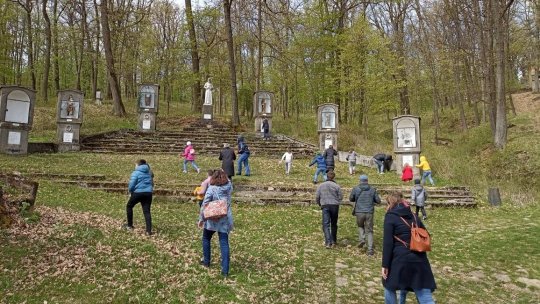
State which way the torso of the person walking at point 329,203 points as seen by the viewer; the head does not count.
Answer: away from the camera

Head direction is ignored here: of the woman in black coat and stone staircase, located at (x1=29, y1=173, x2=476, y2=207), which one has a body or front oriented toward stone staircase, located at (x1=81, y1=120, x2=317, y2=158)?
the woman in black coat

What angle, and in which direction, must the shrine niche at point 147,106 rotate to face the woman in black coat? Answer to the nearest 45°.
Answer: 0° — it already faces them

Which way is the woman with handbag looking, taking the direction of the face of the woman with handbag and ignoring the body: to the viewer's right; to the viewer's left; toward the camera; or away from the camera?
away from the camera

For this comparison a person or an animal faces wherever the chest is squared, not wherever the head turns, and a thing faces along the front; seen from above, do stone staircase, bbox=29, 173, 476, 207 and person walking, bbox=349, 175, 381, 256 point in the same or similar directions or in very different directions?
very different directions

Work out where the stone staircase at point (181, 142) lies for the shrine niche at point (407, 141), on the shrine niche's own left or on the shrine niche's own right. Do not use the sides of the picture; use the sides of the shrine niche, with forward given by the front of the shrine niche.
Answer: on the shrine niche's own right

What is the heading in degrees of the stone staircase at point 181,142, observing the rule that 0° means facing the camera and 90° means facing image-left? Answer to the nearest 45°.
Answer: approximately 0°

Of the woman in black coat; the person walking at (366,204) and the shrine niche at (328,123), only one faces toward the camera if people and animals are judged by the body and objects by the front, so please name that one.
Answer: the shrine niche

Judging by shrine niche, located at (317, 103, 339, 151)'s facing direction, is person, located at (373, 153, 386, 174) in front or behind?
in front
